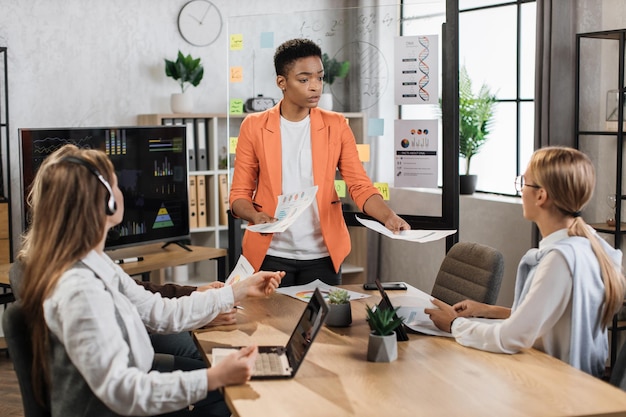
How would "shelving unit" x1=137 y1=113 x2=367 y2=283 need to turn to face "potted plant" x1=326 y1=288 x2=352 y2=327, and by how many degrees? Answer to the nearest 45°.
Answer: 0° — it already faces it

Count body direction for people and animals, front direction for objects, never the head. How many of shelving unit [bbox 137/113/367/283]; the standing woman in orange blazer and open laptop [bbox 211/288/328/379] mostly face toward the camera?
2

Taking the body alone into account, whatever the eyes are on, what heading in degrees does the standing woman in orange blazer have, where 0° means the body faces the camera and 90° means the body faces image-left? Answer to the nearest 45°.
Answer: approximately 0°

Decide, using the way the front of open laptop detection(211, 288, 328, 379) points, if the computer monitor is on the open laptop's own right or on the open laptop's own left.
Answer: on the open laptop's own right

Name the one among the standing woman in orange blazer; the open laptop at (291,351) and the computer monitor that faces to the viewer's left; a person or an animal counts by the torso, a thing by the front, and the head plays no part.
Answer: the open laptop

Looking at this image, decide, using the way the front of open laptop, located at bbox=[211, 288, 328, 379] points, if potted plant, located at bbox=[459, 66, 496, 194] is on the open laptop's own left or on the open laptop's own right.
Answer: on the open laptop's own right

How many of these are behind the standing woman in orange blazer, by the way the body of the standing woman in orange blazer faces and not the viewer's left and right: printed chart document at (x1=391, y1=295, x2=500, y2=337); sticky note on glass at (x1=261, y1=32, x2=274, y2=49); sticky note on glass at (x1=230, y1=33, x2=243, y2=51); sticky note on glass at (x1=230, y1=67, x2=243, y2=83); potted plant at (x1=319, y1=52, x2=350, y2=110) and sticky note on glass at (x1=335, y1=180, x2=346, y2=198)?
5

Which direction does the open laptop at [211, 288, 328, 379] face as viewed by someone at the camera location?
facing to the left of the viewer

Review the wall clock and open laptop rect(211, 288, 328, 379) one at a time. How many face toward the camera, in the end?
1
